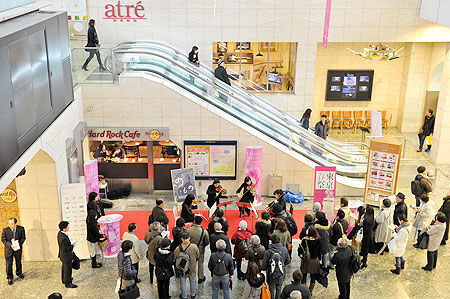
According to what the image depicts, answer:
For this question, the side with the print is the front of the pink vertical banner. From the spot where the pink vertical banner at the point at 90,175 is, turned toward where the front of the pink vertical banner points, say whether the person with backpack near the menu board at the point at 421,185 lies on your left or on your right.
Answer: on your left

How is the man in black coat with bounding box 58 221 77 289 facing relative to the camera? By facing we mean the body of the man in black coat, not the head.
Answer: to the viewer's right

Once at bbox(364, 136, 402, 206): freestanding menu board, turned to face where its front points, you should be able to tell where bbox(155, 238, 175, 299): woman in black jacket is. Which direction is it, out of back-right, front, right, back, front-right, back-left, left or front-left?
front-right

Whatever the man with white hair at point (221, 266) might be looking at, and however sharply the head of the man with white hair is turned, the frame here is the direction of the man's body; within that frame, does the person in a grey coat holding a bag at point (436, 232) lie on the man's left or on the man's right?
on the man's right

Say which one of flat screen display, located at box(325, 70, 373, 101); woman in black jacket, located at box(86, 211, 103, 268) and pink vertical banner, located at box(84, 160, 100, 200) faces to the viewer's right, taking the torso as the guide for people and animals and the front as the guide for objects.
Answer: the woman in black jacket

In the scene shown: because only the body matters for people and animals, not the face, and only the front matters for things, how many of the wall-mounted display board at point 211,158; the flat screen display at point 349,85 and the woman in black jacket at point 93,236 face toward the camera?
2

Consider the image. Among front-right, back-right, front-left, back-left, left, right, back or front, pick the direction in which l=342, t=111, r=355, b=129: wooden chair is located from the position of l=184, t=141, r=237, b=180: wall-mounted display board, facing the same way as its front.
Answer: back-left

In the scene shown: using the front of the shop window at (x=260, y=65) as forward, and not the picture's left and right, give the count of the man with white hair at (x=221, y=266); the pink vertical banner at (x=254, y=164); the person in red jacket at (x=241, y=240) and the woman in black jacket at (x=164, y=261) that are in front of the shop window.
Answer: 4

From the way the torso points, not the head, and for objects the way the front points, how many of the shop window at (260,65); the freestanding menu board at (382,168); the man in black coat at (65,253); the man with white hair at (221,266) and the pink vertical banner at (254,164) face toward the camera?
3
